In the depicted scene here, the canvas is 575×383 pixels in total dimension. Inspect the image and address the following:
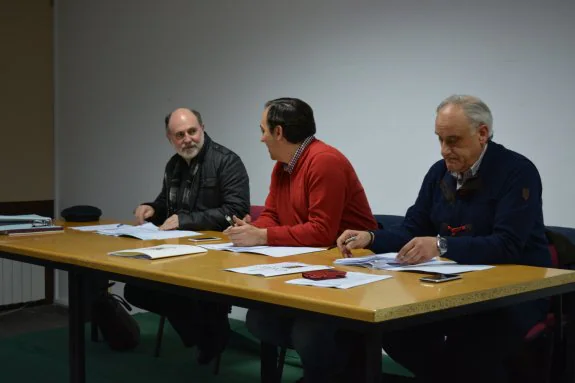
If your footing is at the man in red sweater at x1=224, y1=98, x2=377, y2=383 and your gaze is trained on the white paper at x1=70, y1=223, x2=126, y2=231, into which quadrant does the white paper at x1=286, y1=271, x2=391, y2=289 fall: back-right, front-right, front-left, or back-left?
back-left

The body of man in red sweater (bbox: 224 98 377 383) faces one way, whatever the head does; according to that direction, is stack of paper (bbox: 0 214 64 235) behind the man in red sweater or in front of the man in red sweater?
in front

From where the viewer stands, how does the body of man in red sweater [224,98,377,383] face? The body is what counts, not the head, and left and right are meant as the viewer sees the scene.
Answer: facing to the left of the viewer

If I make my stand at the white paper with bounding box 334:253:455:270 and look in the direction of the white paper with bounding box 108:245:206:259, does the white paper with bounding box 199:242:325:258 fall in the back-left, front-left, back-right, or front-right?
front-right

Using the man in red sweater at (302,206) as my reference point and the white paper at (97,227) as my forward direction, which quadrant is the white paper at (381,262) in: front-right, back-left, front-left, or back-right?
back-left

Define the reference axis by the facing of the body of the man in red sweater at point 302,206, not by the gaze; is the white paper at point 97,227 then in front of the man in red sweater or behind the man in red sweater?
in front
